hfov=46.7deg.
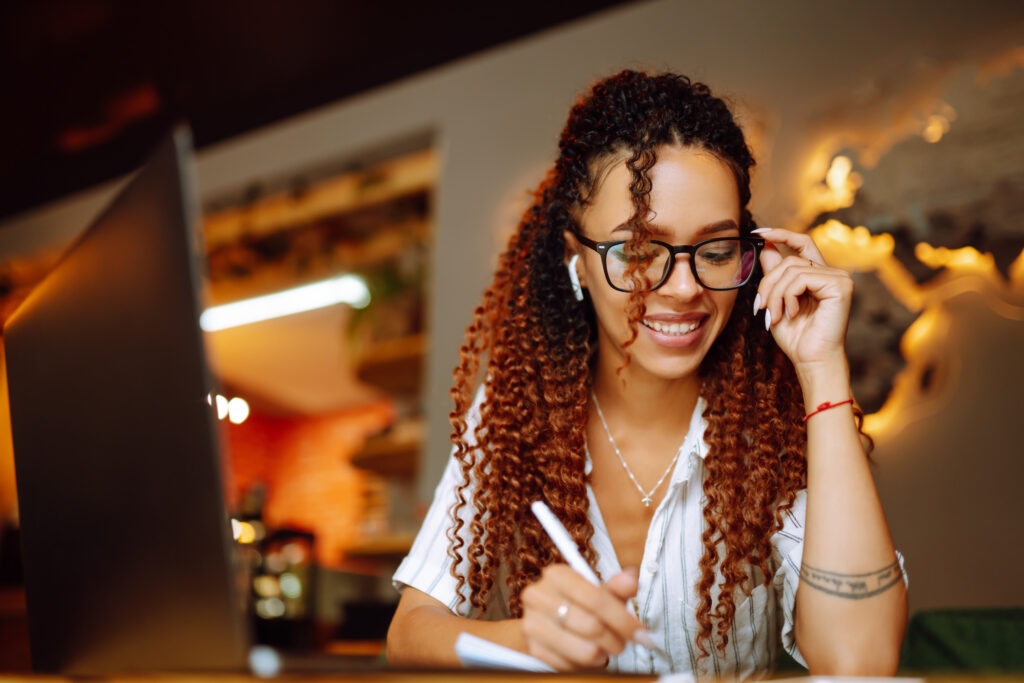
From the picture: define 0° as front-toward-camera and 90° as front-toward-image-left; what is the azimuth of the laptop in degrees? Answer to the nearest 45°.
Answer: approximately 225°

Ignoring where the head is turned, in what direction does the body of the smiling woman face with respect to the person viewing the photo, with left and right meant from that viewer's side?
facing the viewer

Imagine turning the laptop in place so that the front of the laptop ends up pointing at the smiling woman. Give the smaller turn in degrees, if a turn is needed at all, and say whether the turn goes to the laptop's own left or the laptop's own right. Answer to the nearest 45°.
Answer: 0° — it already faces them

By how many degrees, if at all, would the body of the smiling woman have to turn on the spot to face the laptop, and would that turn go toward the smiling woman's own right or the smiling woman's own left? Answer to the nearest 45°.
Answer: approximately 45° to the smiling woman's own right

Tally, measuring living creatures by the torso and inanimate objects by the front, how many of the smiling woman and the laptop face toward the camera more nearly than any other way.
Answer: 1

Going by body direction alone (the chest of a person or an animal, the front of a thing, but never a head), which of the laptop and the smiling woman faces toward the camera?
the smiling woman

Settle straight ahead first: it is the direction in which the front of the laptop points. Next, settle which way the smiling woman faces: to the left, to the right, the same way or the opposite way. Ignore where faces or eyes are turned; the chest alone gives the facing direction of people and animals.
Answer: the opposite way

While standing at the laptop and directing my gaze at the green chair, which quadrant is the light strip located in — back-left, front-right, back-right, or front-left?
front-left

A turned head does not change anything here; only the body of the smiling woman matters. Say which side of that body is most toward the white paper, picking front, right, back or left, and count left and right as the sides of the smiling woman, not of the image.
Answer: front

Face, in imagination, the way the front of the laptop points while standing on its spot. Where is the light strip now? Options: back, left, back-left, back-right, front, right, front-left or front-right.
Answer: front-left
